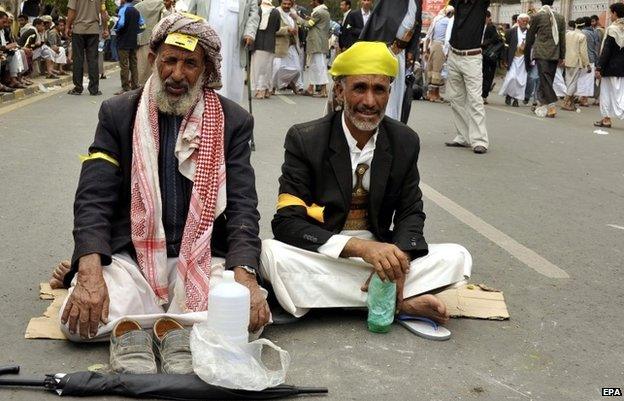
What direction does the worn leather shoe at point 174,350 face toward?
toward the camera

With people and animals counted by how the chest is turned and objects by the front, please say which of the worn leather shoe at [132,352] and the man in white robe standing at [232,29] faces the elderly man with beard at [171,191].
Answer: the man in white robe standing

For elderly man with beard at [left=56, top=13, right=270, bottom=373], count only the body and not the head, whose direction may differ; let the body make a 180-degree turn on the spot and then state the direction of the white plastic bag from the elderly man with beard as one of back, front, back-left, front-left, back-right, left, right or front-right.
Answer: back

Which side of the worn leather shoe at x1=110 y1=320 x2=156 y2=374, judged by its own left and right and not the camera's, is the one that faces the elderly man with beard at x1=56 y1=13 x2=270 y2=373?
back

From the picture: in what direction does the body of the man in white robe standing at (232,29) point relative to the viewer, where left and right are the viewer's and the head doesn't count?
facing the viewer

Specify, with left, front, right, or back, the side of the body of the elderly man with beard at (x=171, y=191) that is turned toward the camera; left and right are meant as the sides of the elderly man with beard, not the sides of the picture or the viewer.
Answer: front

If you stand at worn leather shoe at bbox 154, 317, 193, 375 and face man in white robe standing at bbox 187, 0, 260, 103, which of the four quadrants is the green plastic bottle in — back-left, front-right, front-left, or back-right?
front-right

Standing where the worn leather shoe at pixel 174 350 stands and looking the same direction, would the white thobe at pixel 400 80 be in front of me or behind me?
behind
